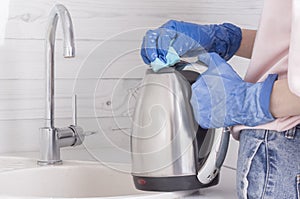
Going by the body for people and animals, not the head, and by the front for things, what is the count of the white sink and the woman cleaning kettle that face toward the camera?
1

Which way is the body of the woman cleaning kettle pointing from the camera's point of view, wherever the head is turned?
to the viewer's left

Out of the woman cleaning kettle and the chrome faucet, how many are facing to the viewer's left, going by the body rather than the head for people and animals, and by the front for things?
1

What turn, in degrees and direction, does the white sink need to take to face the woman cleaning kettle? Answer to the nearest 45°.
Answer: approximately 45° to its left

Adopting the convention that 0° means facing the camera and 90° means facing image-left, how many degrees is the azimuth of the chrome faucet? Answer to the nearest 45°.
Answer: approximately 315°

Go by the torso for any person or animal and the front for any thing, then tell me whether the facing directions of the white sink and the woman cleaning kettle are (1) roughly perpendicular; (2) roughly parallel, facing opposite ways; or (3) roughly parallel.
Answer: roughly perpendicular
